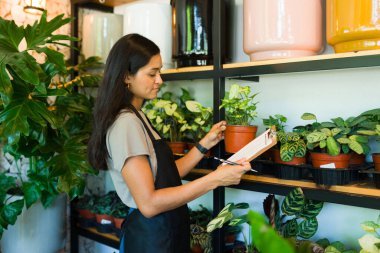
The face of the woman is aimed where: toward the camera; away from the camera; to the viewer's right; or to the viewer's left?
to the viewer's right

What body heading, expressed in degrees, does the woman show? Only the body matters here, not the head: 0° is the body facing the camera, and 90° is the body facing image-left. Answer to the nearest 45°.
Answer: approximately 270°
